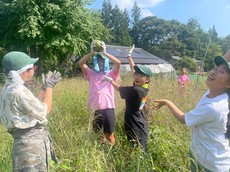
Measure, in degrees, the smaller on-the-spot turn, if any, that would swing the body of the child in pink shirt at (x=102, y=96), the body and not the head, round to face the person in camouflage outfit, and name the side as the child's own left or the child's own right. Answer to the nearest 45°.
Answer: approximately 45° to the child's own right

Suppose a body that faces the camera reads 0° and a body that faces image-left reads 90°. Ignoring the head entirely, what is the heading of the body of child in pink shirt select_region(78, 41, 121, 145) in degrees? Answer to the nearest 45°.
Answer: approximately 0°

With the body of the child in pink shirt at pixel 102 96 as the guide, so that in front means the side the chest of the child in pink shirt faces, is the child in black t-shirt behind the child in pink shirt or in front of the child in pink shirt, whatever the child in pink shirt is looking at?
in front

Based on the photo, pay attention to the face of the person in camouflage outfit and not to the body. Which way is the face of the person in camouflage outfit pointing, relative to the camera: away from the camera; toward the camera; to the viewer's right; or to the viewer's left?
to the viewer's right
